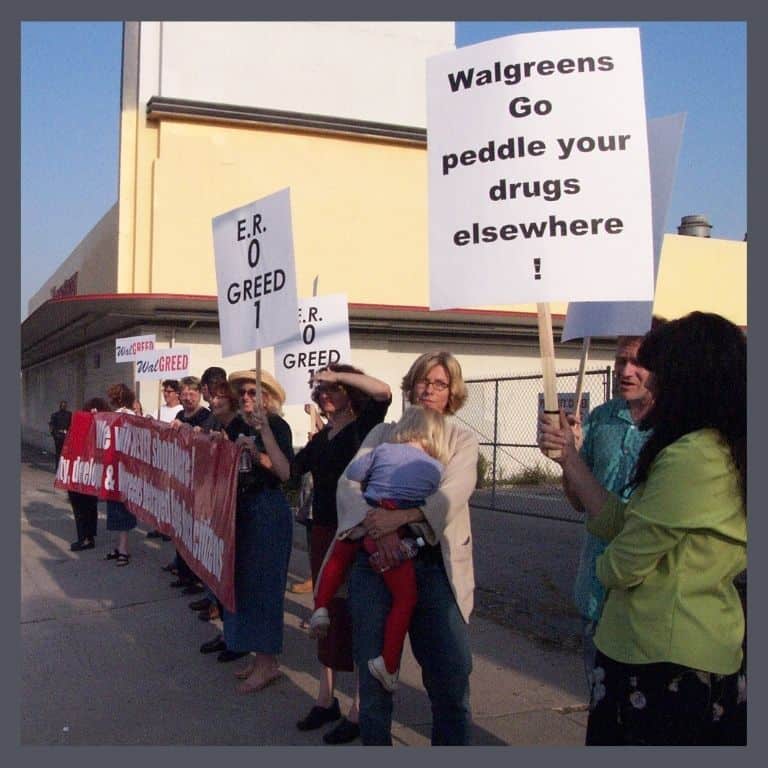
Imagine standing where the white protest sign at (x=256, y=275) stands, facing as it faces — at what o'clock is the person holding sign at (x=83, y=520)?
The person holding sign is roughly at 4 o'clock from the white protest sign.

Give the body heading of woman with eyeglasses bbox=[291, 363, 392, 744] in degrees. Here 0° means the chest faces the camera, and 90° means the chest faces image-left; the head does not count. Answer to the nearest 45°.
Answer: approximately 45°

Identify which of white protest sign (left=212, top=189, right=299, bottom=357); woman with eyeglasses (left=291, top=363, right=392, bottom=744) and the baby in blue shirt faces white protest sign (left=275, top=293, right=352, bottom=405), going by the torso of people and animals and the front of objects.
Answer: the baby in blue shirt

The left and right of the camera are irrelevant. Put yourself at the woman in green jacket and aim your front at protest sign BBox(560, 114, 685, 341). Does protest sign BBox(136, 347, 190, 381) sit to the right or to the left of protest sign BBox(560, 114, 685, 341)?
left

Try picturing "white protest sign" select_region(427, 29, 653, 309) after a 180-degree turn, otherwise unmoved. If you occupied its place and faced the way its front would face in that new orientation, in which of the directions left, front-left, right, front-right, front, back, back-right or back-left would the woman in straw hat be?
front-left

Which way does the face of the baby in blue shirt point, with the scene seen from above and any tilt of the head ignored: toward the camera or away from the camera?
away from the camera

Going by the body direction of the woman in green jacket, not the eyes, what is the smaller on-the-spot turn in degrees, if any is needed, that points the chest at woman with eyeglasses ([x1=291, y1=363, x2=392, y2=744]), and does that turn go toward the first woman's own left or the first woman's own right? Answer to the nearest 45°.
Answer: approximately 45° to the first woman's own right

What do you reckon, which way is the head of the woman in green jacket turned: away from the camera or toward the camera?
away from the camera

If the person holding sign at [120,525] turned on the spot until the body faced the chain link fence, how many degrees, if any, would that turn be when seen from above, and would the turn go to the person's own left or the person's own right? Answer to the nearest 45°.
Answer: approximately 180°

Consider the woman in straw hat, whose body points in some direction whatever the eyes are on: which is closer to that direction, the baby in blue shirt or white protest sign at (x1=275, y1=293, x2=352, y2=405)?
the baby in blue shirt
